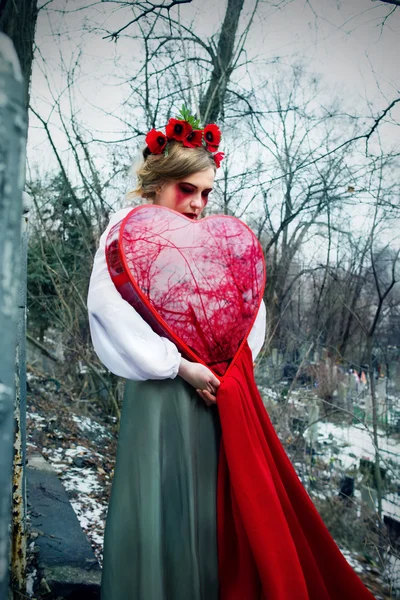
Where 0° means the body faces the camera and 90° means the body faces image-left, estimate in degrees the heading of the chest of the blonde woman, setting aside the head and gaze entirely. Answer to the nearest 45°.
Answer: approximately 315°

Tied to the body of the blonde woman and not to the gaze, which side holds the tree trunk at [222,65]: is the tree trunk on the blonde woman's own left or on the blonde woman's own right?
on the blonde woman's own left
